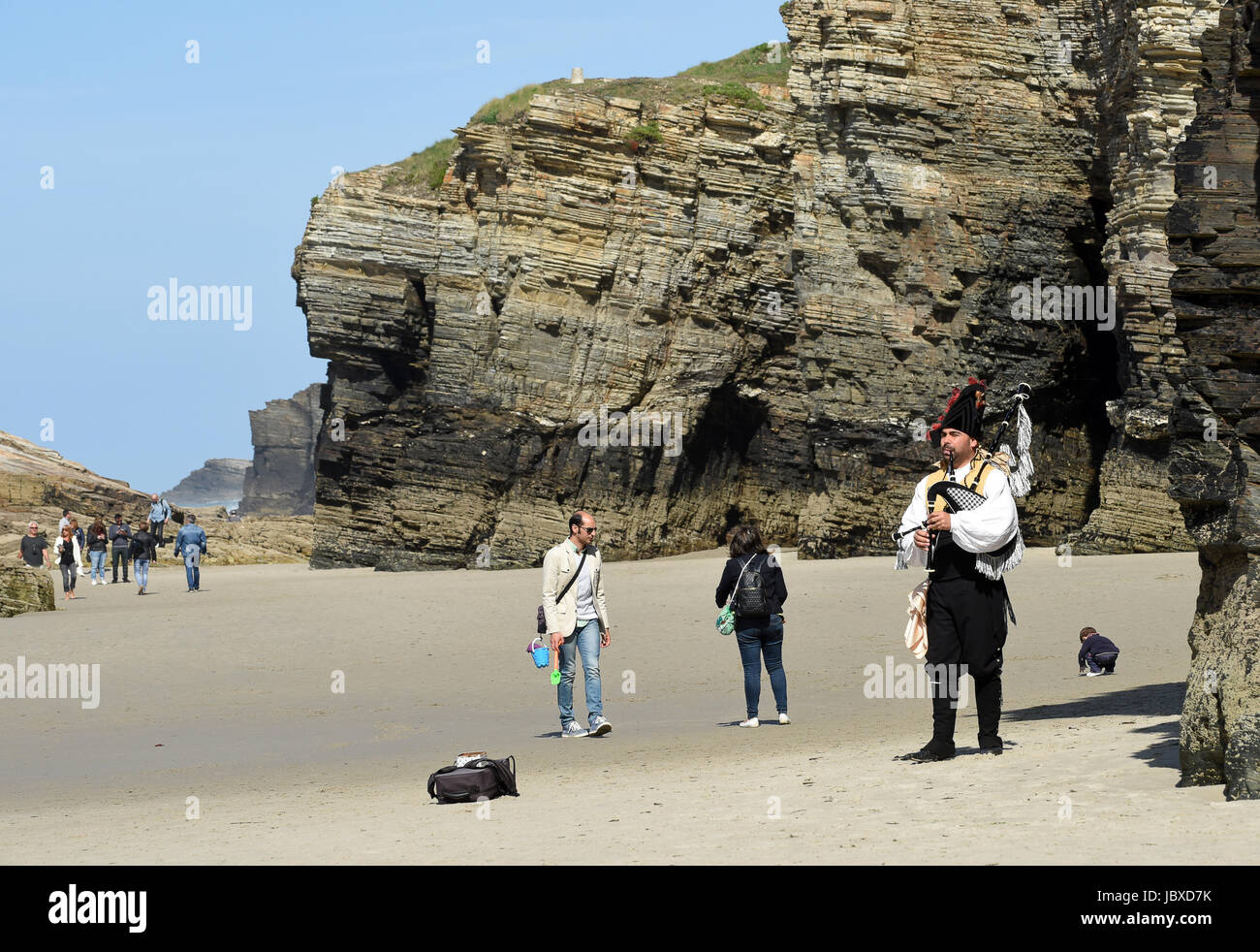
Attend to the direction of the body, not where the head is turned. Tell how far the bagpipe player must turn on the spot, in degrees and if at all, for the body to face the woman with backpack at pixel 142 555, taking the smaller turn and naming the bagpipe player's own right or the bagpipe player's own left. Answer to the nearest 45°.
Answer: approximately 90° to the bagpipe player's own right

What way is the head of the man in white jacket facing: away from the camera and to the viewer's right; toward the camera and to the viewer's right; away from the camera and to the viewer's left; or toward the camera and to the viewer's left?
toward the camera and to the viewer's right

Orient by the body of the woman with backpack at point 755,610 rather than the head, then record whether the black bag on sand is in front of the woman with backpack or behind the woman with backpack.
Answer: behind

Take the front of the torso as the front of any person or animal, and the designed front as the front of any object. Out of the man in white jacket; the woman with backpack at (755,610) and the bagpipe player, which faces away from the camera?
the woman with backpack

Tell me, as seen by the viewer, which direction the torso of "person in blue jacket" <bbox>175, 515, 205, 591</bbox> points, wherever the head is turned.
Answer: away from the camera

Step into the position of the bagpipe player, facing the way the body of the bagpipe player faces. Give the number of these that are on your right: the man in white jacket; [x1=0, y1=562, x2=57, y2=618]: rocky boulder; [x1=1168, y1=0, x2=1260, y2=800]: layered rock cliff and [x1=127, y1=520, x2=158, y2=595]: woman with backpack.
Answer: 3

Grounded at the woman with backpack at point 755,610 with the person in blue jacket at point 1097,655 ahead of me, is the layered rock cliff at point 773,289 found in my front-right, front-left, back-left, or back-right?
front-left

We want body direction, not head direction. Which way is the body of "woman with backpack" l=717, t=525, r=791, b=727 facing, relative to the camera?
away from the camera
